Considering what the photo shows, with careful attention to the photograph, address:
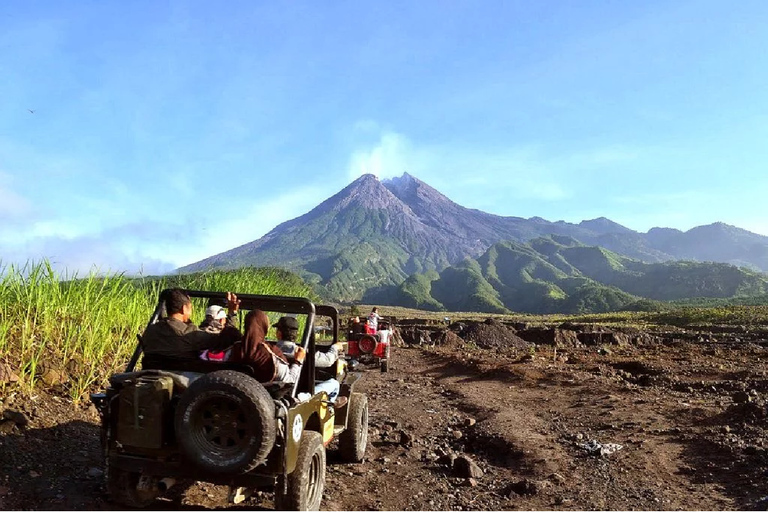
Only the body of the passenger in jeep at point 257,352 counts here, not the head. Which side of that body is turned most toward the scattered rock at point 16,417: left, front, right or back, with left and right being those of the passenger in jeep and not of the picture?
left

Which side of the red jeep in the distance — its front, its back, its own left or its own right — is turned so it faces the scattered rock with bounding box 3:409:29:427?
back

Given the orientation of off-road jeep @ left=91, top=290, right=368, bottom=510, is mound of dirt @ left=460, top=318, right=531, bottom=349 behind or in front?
in front

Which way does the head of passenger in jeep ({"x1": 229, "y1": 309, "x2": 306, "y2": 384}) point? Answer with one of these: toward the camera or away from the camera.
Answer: away from the camera

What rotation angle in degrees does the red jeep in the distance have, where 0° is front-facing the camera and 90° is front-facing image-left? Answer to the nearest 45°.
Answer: approximately 180°

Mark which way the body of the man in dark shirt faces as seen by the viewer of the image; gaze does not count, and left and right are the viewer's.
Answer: facing away from the viewer and to the right of the viewer

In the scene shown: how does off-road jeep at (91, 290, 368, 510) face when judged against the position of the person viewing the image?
facing away from the viewer and to the right of the viewer

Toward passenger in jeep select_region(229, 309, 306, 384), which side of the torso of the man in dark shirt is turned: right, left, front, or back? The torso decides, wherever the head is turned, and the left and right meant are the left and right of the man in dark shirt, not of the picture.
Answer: right

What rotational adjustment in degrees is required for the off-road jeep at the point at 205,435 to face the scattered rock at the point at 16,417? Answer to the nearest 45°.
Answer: approximately 90° to its left

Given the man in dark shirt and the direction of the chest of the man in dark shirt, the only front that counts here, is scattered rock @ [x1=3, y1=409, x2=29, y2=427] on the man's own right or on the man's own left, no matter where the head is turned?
on the man's own left

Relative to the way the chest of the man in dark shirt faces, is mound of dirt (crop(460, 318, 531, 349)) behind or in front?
in front

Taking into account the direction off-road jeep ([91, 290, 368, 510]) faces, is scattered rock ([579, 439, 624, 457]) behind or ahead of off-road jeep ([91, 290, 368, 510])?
ahead

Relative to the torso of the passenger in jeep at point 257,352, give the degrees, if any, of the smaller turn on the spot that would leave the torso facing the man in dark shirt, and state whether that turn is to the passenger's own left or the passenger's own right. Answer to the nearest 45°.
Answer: approximately 90° to the passenger's own left
